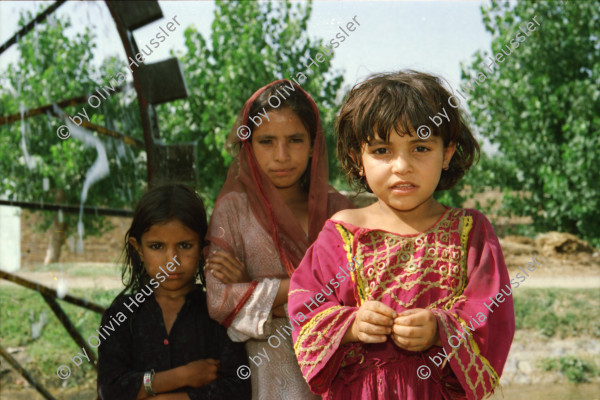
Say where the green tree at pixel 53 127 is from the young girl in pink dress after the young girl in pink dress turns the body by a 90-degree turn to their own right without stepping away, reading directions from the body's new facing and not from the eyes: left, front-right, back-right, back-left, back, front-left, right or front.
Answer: front-right

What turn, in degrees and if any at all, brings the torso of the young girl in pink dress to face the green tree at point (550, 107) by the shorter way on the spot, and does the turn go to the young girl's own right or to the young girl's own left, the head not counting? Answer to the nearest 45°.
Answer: approximately 180°

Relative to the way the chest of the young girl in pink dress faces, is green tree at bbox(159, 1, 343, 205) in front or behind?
behind

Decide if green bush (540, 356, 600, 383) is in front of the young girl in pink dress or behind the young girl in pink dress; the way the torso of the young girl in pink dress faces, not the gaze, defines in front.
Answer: behind

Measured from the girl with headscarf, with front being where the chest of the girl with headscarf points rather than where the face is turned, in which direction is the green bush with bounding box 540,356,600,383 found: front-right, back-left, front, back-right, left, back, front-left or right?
back-left

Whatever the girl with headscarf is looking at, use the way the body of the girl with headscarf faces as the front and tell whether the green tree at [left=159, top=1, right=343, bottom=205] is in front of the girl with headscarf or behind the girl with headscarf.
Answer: behind

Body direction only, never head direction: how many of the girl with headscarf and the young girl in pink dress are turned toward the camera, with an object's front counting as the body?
2

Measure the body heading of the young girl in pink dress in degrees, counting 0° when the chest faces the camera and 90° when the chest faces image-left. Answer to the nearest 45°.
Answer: approximately 0°

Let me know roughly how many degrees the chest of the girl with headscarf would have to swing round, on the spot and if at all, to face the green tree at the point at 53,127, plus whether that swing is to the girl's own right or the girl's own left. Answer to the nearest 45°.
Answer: approximately 135° to the girl's own right

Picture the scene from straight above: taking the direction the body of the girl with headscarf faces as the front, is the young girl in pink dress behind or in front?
in front
